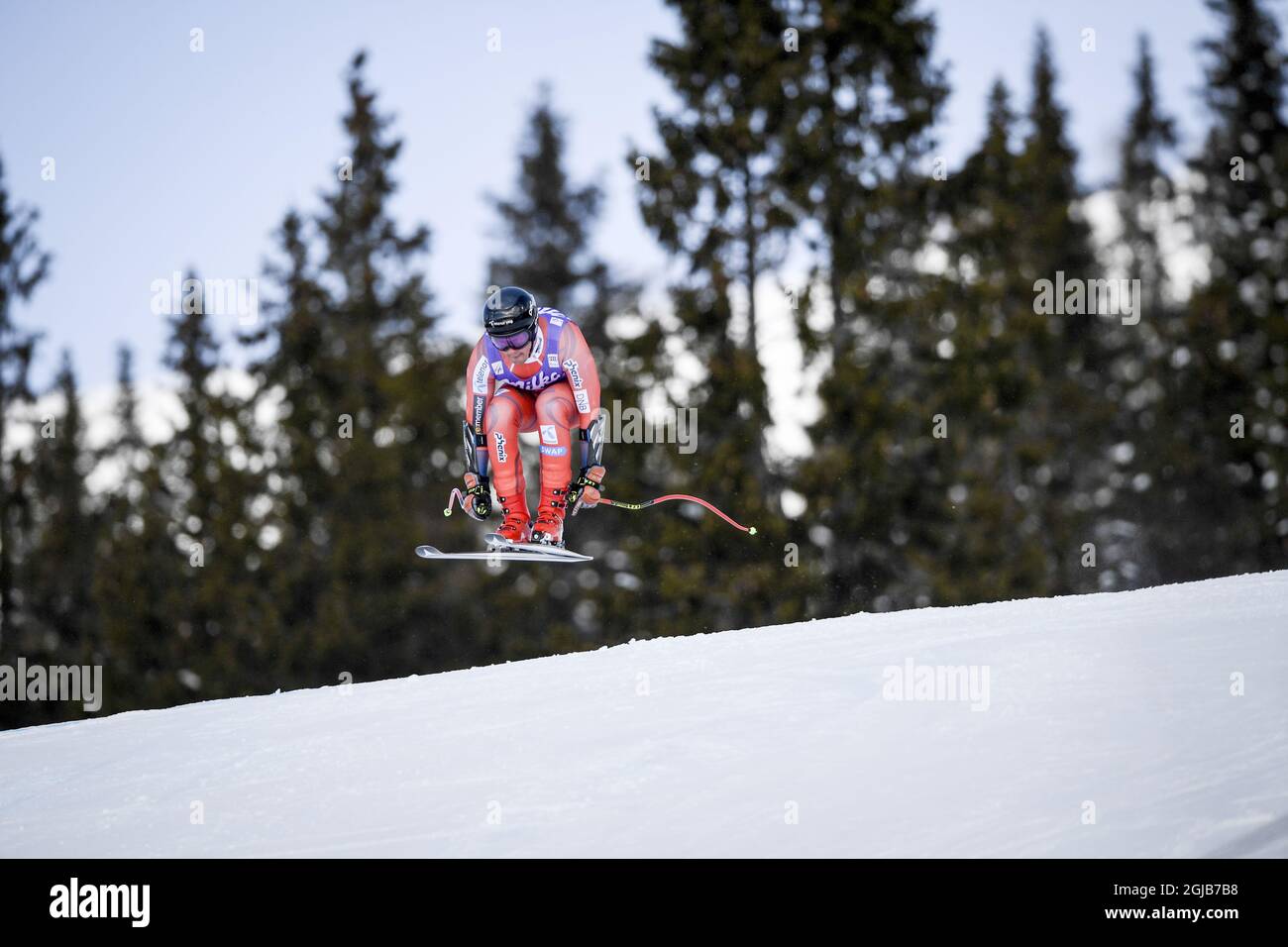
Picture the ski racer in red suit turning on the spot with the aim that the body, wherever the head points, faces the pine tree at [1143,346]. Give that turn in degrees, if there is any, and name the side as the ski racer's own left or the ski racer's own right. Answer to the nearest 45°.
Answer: approximately 180°

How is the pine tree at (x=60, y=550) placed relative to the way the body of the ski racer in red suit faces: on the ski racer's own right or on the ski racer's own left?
on the ski racer's own right

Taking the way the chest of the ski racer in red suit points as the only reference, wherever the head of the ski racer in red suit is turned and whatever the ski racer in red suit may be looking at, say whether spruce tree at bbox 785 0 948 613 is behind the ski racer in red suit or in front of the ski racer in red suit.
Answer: behind

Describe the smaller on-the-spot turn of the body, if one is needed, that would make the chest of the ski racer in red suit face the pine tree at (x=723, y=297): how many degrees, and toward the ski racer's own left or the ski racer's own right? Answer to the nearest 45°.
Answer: approximately 135° to the ski racer's own right

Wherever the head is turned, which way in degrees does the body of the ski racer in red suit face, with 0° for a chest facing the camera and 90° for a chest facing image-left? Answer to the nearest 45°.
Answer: approximately 45°

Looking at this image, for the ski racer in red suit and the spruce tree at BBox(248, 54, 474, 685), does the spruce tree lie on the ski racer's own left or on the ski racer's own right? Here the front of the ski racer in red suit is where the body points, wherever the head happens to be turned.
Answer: on the ski racer's own right

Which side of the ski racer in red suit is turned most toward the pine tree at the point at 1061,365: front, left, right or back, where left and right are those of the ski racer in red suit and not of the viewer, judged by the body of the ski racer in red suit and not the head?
back
